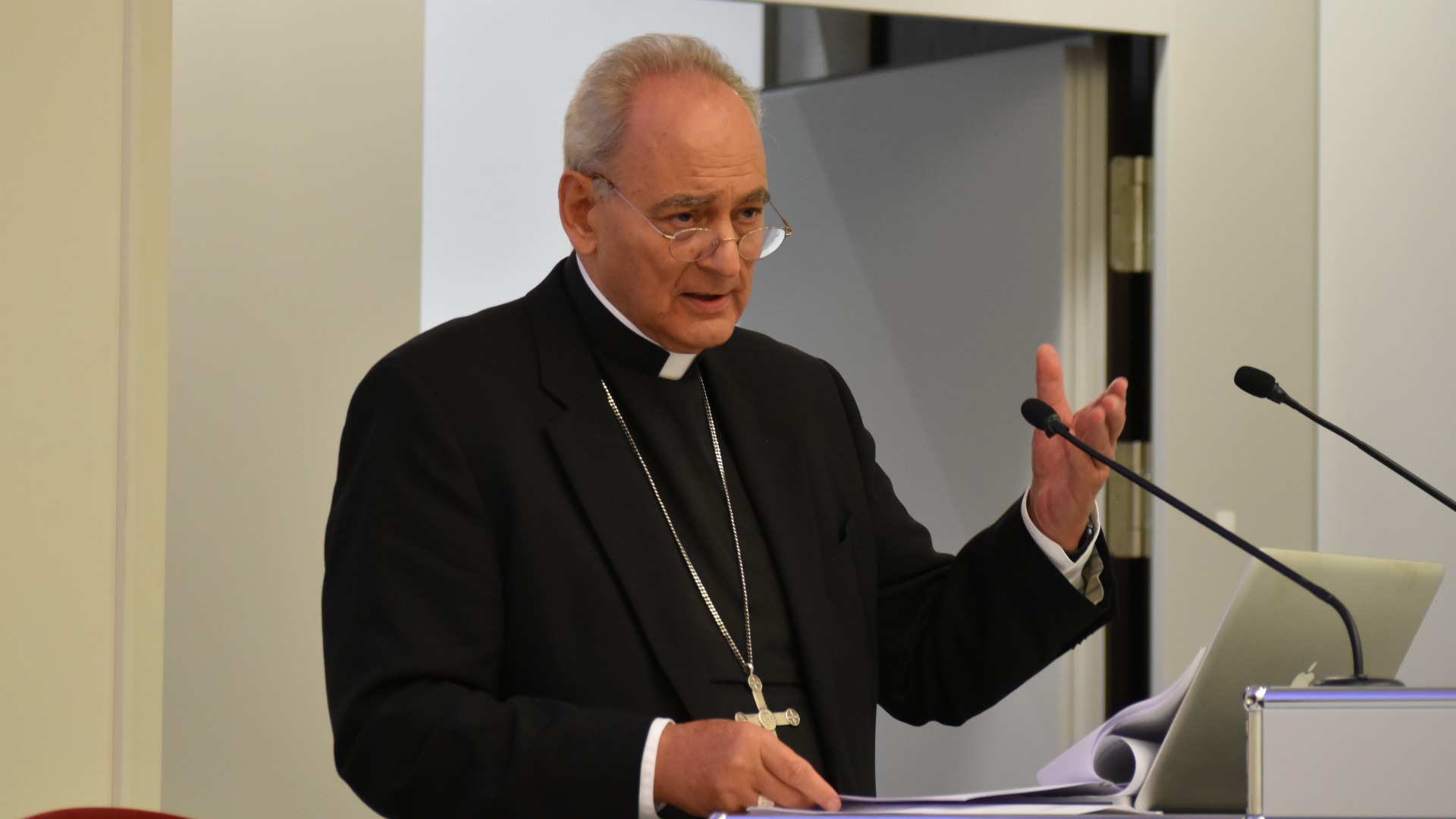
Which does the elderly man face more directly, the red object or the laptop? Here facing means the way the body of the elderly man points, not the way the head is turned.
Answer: the laptop

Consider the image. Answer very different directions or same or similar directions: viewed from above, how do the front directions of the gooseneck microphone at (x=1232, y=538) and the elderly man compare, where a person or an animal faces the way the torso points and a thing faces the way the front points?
very different directions

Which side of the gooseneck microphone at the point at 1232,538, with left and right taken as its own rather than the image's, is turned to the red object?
front

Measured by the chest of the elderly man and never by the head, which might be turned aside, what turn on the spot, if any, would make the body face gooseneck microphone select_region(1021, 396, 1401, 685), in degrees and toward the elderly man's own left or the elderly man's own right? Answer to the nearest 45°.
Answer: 0° — they already face it

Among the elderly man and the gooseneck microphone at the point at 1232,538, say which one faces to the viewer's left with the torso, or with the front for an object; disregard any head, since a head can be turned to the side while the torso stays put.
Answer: the gooseneck microphone

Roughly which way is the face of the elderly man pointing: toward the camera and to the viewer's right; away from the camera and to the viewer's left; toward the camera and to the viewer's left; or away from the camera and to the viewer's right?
toward the camera and to the viewer's right

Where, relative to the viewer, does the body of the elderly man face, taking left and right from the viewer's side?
facing the viewer and to the right of the viewer

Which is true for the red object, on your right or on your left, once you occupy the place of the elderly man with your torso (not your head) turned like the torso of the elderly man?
on your right

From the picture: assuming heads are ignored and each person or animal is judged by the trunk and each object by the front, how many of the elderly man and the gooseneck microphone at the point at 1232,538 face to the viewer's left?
1

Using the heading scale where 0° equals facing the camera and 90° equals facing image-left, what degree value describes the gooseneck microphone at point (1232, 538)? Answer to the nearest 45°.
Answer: approximately 90°
